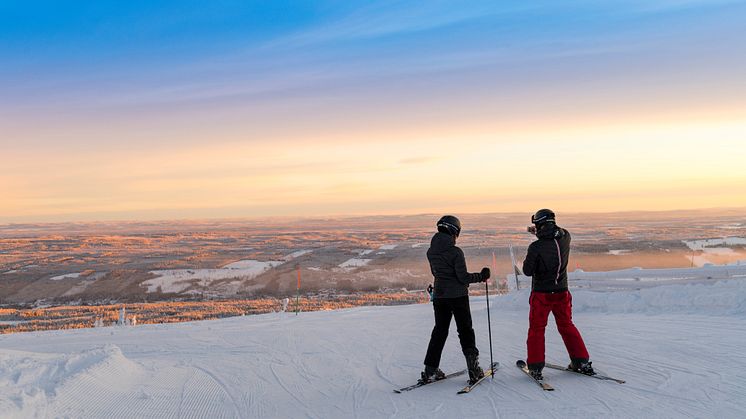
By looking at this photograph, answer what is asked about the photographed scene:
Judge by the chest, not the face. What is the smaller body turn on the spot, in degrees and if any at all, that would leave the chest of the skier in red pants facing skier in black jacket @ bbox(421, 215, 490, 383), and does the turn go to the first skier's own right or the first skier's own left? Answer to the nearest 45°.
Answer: approximately 90° to the first skier's own left

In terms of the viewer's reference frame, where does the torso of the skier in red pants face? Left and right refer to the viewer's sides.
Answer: facing away from the viewer and to the left of the viewer

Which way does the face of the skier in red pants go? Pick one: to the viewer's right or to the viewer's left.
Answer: to the viewer's left

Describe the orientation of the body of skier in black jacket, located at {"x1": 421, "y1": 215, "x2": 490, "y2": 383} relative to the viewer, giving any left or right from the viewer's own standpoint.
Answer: facing away from the viewer and to the right of the viewer

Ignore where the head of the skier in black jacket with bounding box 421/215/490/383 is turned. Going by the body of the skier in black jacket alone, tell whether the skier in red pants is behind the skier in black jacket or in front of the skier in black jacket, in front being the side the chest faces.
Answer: in front
